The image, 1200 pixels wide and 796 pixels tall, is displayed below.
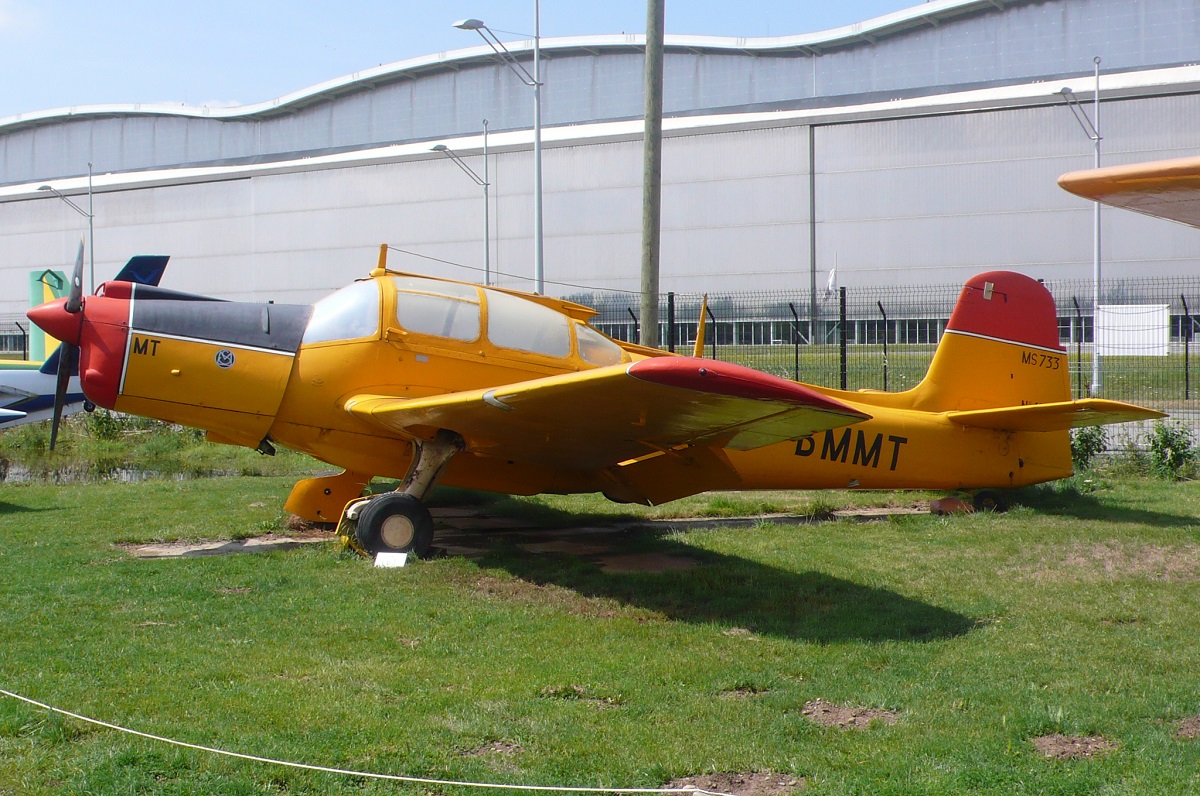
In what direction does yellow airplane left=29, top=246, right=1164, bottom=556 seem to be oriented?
to the viewer's left

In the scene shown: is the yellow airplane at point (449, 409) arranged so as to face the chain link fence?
no

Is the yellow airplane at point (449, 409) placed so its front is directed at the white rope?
no
